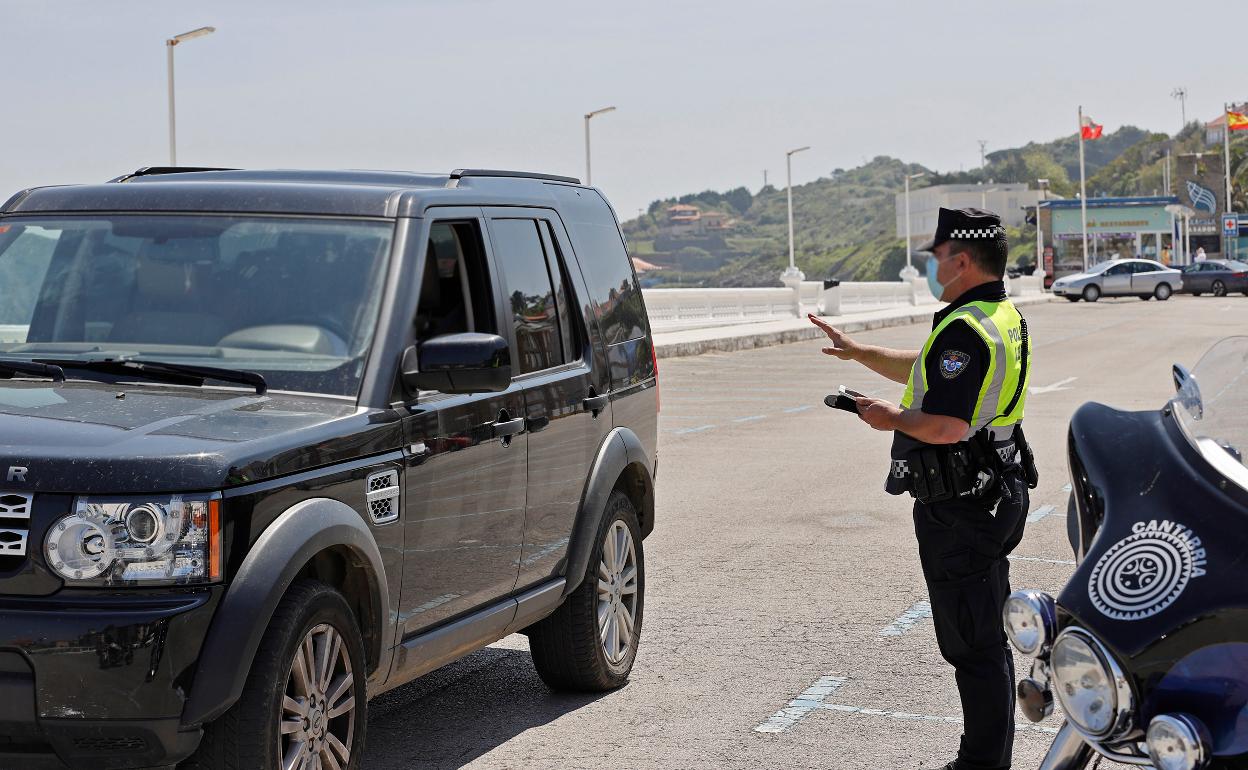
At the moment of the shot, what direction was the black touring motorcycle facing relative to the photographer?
facing the viewer and to the left of the viewer

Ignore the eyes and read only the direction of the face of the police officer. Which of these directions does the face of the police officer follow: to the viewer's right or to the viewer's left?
to the viewer's left

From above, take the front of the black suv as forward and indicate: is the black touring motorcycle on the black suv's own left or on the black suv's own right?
on the black suv's own left

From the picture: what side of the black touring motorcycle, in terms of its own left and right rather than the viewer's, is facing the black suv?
right

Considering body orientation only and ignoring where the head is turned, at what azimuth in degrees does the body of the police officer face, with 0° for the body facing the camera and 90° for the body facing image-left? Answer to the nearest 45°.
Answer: approximately 90°

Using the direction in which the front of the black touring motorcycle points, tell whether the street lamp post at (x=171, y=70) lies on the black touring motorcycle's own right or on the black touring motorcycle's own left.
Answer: on the black touring motorcycle's own right

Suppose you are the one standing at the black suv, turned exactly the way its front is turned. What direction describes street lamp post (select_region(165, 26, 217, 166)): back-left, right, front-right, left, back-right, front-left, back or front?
back-right

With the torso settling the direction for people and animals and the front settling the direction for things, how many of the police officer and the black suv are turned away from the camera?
0

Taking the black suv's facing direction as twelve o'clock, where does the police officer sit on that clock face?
The police officer is roughly at 8 o'clock from the black suv.

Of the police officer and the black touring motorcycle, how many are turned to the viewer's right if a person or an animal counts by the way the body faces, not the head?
0

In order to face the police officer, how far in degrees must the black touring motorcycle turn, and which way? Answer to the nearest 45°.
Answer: approximately 135° to its right

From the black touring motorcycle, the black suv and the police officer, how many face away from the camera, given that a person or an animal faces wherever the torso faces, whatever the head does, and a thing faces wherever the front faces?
0

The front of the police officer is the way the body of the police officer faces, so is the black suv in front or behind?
in front
